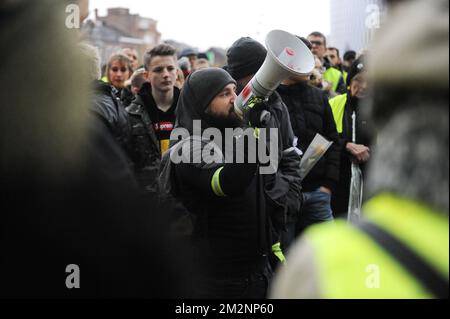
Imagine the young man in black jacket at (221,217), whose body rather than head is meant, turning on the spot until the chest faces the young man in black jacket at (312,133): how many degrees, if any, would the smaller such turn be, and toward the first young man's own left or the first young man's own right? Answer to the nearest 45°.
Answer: approximately 90° to the first young man's own left

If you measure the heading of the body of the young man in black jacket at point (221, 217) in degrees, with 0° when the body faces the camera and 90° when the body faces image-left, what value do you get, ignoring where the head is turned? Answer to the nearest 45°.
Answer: approximately 270°

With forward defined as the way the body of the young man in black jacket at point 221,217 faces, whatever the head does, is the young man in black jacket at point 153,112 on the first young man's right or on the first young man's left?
on the first young man's left
